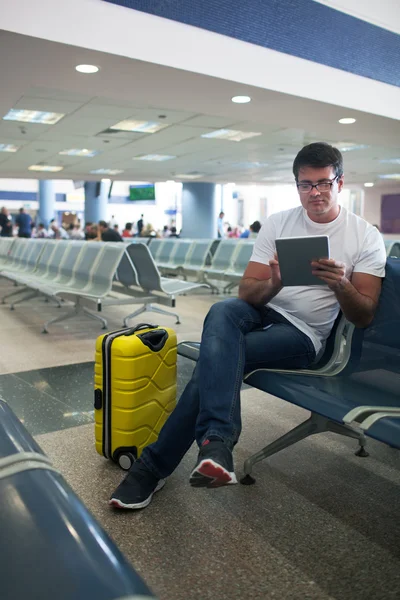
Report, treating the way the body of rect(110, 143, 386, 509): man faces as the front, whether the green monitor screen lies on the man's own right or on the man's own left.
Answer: on the man's own right

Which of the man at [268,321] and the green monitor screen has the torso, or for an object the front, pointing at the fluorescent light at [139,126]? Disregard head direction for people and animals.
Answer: the green monitor screen

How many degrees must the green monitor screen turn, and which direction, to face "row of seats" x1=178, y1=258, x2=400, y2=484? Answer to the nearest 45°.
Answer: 0° — it already faces it

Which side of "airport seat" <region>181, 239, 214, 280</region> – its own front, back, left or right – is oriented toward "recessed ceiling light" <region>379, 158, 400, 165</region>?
back

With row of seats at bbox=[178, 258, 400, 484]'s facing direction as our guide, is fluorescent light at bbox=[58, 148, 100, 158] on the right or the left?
on its right

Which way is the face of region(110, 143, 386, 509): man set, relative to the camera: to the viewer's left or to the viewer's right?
to the viewer's left

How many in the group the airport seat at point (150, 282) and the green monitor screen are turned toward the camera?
1

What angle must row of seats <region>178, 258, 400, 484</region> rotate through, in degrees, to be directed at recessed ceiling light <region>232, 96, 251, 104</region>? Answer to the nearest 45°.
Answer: approximately 135° to its right

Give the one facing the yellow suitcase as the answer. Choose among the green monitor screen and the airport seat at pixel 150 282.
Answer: the green monitor screen
